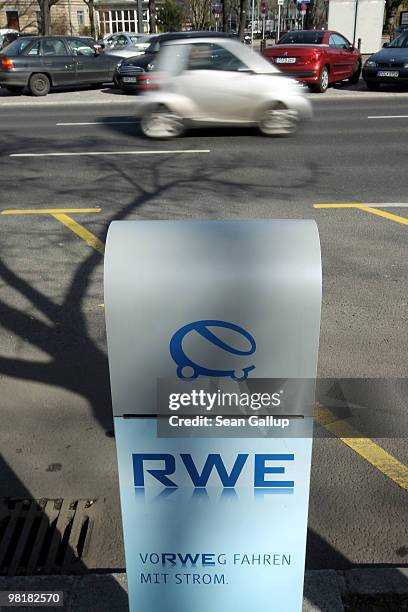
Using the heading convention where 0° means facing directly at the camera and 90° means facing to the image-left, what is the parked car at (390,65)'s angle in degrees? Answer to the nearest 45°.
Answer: approximately 45°

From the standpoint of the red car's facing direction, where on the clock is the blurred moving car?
The blurred moving car is roughly at 5 o'clock from the red car.

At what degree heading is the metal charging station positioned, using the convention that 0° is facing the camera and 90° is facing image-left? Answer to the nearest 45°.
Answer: approximately 0°

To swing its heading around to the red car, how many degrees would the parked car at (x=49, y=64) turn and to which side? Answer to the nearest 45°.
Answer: approximately 45° to its right

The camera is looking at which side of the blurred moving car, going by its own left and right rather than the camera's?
right

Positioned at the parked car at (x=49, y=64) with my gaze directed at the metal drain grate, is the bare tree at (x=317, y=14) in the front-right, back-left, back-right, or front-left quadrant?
back-left

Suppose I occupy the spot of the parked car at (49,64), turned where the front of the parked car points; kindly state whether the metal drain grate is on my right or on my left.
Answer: on my right

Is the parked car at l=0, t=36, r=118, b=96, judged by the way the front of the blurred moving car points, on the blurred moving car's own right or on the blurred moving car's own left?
on the blurred moving car's own left

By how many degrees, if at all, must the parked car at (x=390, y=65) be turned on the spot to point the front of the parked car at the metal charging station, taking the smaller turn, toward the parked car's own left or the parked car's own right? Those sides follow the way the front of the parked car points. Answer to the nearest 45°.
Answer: approximately 45° to the parked car's own left

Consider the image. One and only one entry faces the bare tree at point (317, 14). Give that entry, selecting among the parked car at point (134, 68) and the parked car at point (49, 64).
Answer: the parked car at point (49, 64)

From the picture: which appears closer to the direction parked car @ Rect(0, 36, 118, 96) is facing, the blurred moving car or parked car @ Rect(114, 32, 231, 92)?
the parked car

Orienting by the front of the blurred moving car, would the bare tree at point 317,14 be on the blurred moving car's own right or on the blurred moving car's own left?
on the blurred moving car's own left
